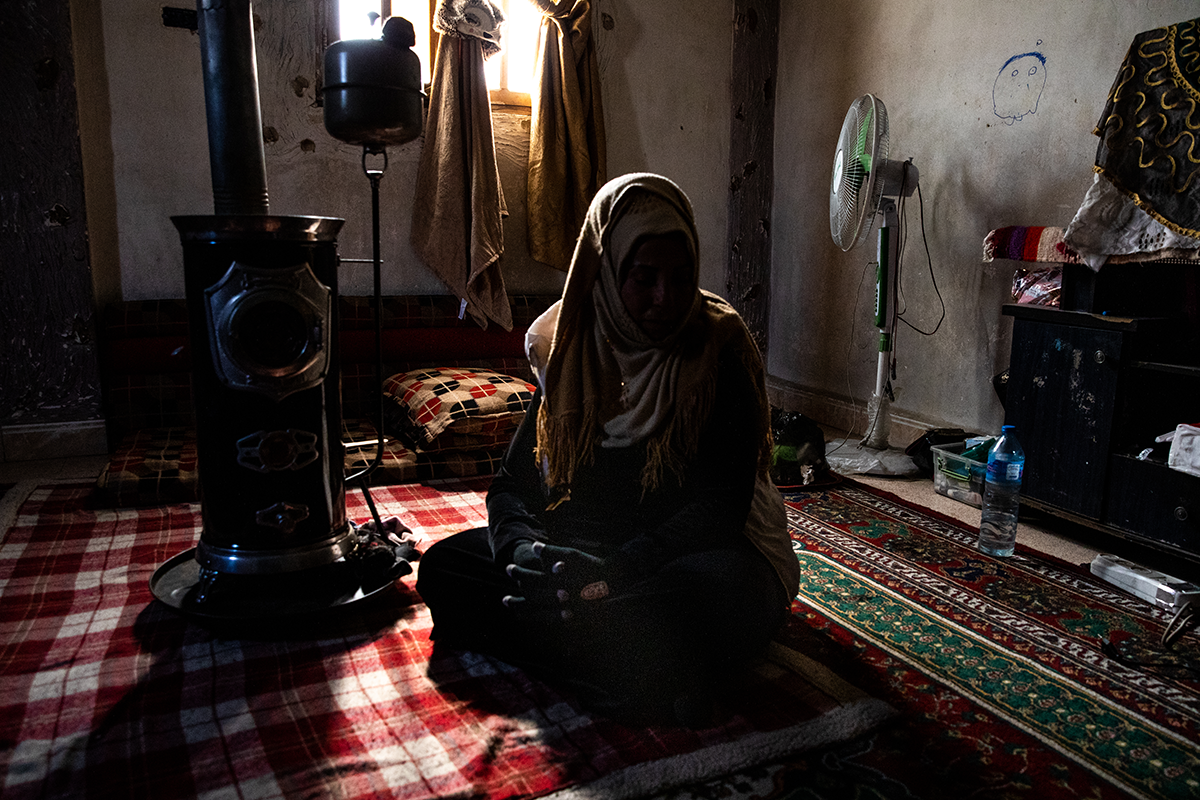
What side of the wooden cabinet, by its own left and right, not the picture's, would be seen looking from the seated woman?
front

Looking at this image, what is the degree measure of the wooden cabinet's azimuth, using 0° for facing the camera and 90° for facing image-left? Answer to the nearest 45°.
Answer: approximately 45°

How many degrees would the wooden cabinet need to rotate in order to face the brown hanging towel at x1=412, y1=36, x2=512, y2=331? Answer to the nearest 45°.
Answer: approximately 45° to its right
